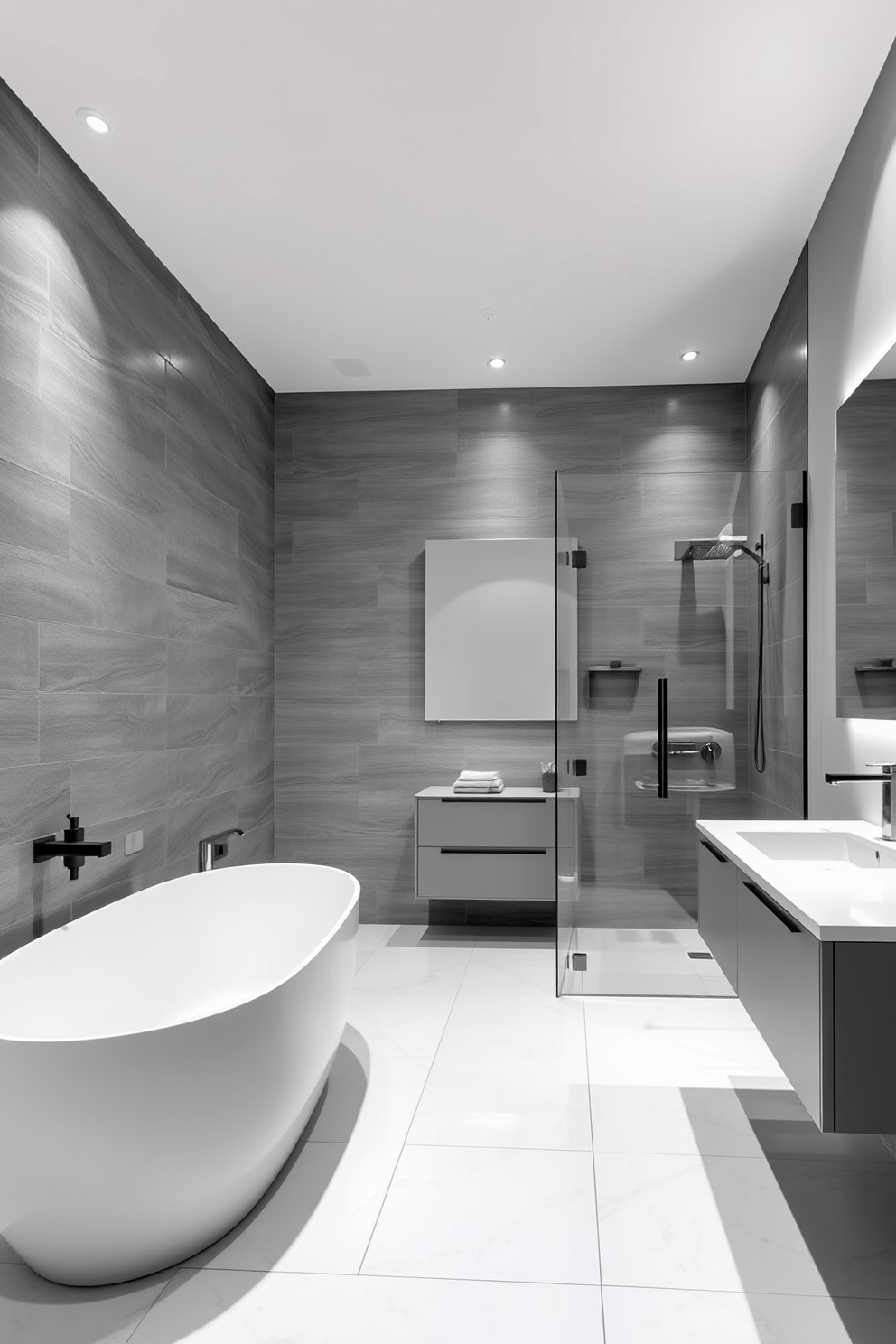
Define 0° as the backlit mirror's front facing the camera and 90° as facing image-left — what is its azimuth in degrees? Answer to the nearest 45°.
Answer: approximately 90°

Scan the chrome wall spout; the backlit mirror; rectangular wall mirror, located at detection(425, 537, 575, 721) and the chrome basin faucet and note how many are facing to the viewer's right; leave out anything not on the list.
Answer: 1

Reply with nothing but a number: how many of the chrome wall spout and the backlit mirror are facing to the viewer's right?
1

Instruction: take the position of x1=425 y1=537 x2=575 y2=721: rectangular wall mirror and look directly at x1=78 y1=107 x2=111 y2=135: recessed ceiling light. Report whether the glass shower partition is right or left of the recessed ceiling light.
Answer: left

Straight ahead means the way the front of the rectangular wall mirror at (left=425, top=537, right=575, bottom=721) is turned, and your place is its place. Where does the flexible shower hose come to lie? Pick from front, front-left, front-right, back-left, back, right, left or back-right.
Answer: front-left

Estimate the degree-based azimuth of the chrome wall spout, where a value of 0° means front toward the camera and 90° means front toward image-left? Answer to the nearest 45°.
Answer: approximately 270°

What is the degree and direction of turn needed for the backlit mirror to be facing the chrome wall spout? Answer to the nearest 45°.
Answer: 0° — it already faces it

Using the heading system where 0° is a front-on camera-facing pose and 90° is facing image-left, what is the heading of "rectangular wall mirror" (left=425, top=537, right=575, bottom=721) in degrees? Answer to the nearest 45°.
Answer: approximately 0°

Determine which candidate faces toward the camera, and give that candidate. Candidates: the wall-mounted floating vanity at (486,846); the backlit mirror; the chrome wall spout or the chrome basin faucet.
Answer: the wall-mounted floating vanity

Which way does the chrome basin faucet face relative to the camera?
to the viewer's left

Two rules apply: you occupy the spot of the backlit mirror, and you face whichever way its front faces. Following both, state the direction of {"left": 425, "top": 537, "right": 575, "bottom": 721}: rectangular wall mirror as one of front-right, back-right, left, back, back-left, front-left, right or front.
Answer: front-right

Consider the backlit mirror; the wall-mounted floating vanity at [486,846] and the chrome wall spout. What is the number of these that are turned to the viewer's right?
1

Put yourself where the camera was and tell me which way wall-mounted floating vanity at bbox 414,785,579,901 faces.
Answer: facing the viewer

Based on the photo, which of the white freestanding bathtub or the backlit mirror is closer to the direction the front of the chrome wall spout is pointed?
the backlit mirror

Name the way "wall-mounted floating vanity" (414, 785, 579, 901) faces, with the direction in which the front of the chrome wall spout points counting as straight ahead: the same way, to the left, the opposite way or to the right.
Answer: to the right
